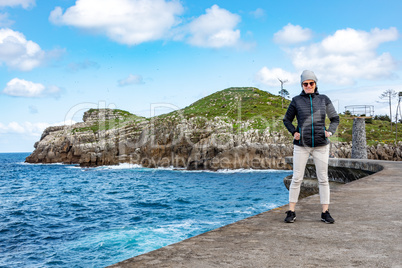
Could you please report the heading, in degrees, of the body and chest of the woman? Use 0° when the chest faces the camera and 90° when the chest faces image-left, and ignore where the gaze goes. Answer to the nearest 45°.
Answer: approximately 0°
